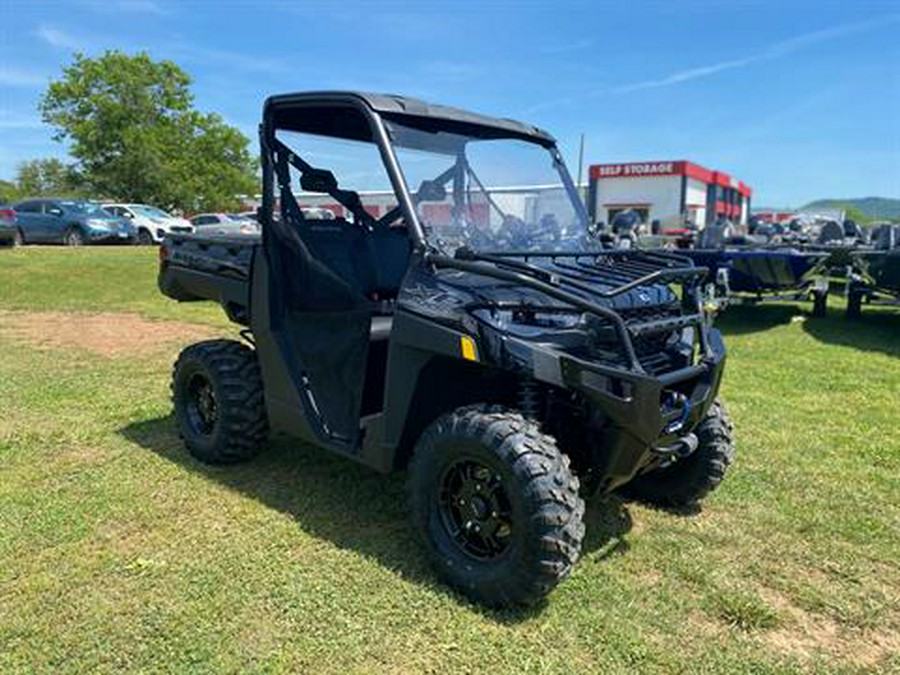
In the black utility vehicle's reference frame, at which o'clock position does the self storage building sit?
The self storage building is roughly at 8 o'clock from the black utility vehicle.

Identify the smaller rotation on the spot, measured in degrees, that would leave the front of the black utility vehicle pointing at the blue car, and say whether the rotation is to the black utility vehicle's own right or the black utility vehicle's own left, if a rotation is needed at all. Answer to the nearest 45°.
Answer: approximately 180°

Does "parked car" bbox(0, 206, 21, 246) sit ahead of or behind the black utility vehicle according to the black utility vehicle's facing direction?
behind

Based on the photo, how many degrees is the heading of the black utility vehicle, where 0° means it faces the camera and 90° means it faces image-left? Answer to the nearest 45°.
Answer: approximately 315°

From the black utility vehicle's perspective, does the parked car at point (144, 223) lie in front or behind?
behind
